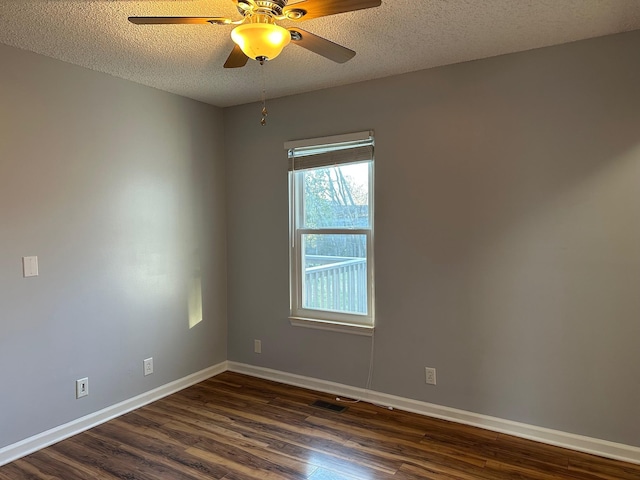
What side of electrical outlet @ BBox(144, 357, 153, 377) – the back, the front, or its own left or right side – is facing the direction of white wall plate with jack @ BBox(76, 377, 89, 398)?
right

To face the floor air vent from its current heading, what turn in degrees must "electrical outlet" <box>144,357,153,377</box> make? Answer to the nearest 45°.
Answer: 0° — it already faces it

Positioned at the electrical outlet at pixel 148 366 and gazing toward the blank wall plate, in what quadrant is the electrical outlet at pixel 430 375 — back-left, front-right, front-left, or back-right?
back-left

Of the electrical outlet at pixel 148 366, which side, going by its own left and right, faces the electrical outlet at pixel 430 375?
front

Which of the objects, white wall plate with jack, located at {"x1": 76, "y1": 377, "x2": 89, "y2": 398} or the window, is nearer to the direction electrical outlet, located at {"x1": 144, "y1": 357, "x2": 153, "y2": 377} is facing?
the window

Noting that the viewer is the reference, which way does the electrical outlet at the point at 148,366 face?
facing the viewer and to the right of the viewer
